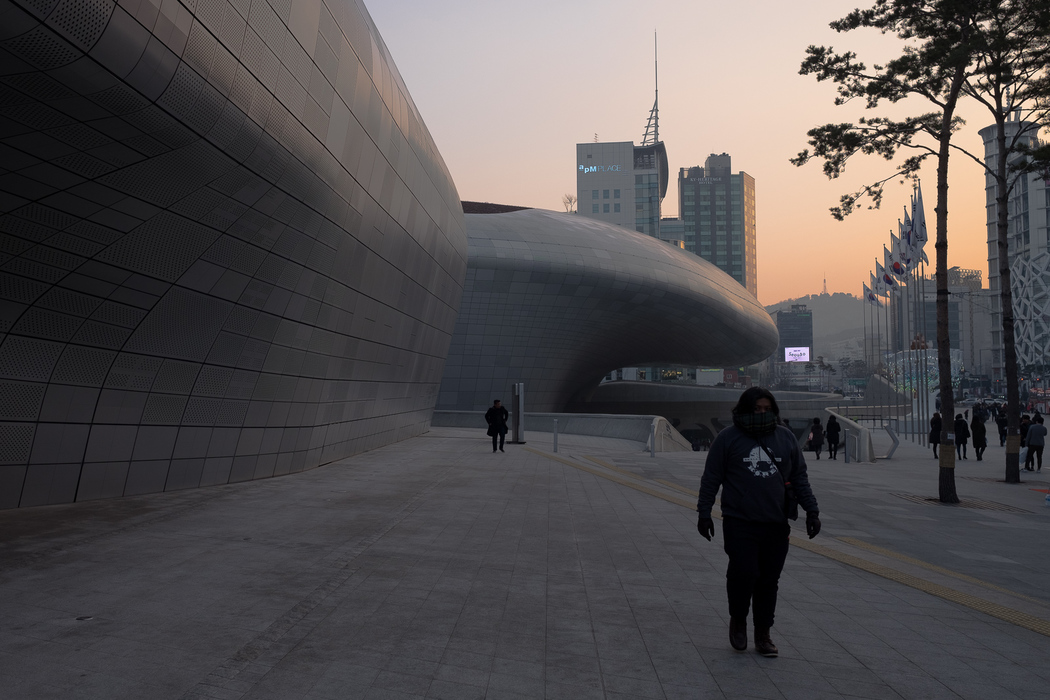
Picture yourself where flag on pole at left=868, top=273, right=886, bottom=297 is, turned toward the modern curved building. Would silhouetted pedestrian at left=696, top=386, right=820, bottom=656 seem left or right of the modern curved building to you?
left

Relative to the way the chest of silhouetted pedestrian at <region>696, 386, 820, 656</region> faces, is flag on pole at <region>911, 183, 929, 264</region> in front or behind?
behind

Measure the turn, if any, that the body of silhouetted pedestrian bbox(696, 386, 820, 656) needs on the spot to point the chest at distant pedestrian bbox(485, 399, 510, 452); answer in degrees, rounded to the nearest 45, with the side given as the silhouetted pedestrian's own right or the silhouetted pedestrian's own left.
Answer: approximately 135° to the silhouetted pedestrian's own right

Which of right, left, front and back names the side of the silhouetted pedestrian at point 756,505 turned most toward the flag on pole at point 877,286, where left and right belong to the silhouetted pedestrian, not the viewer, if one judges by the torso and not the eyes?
back

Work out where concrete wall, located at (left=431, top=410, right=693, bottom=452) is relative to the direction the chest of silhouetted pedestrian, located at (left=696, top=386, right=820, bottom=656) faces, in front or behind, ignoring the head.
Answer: behind

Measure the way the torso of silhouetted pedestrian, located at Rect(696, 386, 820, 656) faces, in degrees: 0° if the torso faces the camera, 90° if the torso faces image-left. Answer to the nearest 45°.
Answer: approximately 0°

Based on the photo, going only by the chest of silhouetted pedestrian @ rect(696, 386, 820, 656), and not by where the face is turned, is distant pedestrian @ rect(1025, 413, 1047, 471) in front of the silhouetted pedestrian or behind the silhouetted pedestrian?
behind

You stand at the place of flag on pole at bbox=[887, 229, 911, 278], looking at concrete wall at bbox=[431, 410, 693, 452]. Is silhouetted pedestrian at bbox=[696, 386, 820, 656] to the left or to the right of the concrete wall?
left

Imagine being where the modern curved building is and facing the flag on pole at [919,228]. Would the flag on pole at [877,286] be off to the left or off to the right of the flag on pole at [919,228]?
left
